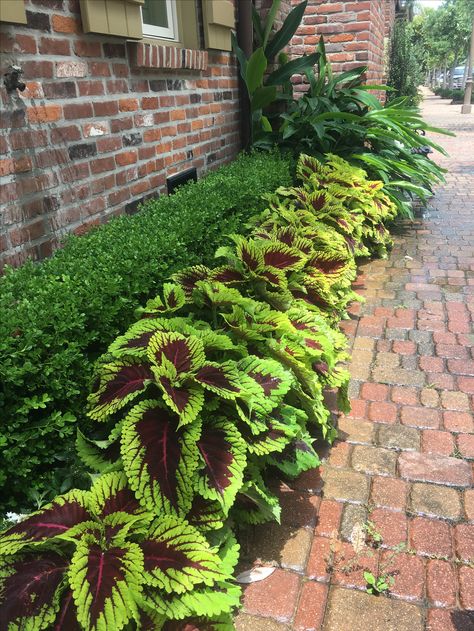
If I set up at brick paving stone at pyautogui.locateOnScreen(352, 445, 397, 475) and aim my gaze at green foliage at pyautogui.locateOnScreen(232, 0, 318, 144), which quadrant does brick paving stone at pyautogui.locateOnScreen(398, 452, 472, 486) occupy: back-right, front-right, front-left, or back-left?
back-right

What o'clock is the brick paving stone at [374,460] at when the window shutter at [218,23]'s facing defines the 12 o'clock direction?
The brick paving stone is roughly at 1 o'clock from the window shutter.

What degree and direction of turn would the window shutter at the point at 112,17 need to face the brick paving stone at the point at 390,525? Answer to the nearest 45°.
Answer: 0° — it already faces it

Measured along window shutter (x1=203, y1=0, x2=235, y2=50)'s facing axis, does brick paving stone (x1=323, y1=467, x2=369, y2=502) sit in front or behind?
in front

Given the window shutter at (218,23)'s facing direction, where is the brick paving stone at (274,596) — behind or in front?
in front

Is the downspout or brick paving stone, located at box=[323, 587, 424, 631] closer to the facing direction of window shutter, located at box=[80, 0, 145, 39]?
the brick paving stone

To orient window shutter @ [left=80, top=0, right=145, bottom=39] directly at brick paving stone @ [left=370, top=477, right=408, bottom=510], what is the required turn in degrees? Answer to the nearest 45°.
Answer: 0° — it already faces it

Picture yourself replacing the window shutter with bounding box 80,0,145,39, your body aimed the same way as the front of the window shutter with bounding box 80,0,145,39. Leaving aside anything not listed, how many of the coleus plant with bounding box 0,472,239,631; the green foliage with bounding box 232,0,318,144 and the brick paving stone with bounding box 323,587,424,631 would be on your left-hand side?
1

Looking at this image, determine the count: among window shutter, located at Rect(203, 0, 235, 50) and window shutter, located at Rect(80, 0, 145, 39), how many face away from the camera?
0

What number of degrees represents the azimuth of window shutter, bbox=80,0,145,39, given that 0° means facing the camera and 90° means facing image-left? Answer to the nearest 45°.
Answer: approximately 315°

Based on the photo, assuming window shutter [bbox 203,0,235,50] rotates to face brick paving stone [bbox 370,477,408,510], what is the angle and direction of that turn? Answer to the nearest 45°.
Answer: approximately 45° to its right

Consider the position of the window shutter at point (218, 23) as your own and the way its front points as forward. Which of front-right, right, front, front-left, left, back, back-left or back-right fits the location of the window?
right

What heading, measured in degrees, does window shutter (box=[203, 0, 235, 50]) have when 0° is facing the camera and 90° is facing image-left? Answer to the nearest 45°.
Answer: approximately 315°
